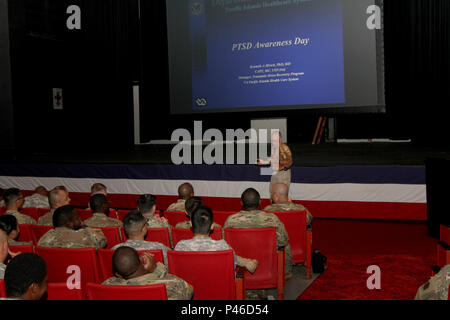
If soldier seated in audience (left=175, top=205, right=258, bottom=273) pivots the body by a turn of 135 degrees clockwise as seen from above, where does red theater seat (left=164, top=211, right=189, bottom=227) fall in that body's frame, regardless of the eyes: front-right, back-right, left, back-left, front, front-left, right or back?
back-left

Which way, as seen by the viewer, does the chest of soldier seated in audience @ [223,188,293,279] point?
away from the camera

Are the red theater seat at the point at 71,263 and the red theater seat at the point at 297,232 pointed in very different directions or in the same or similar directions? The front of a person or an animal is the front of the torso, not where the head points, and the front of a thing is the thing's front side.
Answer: same or similar directions

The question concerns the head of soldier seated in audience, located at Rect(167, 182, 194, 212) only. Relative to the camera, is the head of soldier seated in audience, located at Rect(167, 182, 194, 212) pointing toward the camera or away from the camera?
away from the camera

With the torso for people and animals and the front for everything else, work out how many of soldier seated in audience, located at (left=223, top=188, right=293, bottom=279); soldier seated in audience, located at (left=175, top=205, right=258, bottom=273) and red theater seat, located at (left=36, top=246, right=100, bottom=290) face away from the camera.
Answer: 3

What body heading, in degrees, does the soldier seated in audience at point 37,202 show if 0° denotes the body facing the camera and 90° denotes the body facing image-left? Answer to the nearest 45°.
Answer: approximately 225°

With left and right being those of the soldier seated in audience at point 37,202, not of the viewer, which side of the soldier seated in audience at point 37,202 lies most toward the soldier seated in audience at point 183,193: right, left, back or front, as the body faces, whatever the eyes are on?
right

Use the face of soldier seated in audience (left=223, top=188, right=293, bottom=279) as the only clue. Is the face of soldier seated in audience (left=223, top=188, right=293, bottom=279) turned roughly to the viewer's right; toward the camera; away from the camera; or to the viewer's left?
away from the camera

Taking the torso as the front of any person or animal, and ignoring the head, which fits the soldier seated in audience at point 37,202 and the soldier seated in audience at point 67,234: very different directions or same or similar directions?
same or similar directions

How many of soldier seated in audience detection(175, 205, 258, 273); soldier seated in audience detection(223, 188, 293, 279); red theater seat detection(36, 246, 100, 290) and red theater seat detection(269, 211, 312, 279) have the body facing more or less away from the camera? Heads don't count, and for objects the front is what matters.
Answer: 4

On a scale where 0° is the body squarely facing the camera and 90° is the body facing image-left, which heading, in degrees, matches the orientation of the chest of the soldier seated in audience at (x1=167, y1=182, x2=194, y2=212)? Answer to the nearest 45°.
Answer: approximately 225°

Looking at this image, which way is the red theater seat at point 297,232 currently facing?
away from the camera

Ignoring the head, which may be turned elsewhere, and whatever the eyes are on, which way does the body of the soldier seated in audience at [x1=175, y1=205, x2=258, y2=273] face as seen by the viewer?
away from the camera

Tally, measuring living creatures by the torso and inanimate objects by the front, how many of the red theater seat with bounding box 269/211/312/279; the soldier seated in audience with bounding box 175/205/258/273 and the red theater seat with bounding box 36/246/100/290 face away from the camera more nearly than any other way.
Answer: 3

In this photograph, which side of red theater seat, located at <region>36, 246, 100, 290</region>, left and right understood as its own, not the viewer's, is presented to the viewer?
back
